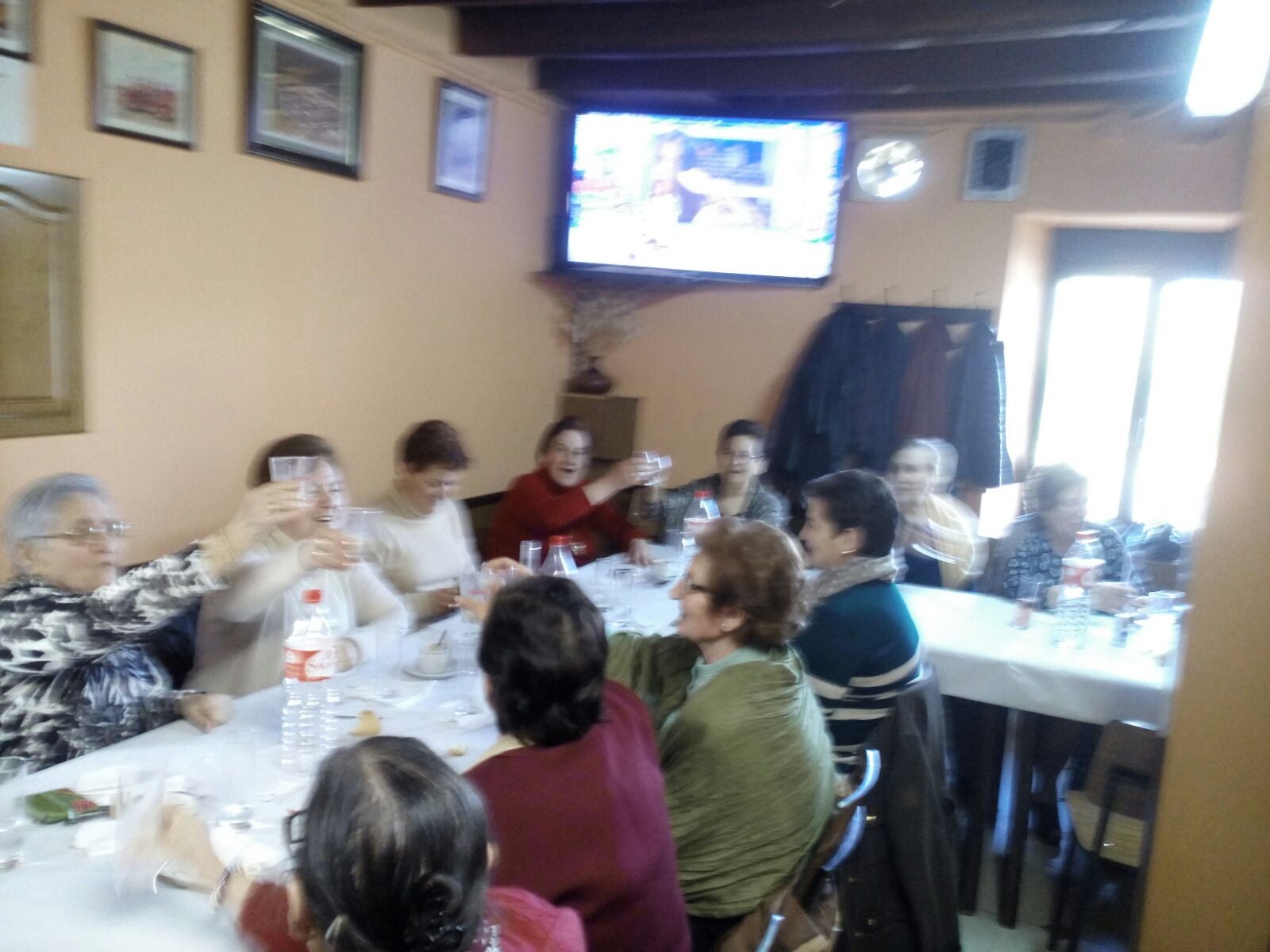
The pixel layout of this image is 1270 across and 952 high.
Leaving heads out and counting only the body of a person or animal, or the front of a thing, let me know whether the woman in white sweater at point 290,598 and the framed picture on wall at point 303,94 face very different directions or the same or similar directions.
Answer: same or similar directions

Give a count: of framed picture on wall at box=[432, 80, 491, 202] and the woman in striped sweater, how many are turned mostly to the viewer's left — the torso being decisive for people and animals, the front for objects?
1

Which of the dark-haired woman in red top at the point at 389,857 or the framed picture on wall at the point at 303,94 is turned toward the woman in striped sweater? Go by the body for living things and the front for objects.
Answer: the framed picture on wall

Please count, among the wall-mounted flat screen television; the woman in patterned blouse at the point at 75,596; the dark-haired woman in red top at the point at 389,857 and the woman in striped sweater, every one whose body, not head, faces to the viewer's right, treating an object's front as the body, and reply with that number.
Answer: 1

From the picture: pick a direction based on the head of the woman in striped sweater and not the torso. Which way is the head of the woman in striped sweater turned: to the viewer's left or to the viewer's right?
to the viewer's left

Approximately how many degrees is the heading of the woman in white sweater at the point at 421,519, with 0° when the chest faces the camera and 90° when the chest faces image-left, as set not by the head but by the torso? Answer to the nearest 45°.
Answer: approximately 315°

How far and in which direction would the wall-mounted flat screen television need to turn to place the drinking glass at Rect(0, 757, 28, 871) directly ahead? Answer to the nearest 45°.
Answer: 0° — it already faces it

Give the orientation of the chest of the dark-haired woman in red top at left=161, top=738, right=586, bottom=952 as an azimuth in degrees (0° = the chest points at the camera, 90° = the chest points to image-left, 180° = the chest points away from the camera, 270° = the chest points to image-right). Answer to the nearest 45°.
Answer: approximately 135°

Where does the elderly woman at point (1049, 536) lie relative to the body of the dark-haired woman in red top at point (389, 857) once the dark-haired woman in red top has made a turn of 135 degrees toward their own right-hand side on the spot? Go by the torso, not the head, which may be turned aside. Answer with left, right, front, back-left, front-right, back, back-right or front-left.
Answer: front-left

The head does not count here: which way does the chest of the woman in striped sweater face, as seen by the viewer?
to the viewer's left

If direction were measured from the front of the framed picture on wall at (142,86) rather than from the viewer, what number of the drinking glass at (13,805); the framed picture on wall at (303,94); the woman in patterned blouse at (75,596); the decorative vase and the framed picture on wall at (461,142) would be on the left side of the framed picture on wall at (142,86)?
3

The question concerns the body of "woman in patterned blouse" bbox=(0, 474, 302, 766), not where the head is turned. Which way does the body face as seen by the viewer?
to the viewer's right

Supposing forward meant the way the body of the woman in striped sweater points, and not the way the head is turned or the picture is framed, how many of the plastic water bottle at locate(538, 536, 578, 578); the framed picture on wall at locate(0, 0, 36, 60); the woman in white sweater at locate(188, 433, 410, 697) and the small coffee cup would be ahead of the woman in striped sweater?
4

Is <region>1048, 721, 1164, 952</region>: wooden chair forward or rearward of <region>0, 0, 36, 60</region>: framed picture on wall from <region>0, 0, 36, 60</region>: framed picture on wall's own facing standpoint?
forward

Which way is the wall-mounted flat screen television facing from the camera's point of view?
toward the camera

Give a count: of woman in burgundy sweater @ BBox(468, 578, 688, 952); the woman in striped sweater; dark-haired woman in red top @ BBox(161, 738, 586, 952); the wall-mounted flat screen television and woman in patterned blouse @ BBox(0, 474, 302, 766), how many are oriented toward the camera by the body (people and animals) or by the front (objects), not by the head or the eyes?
1
